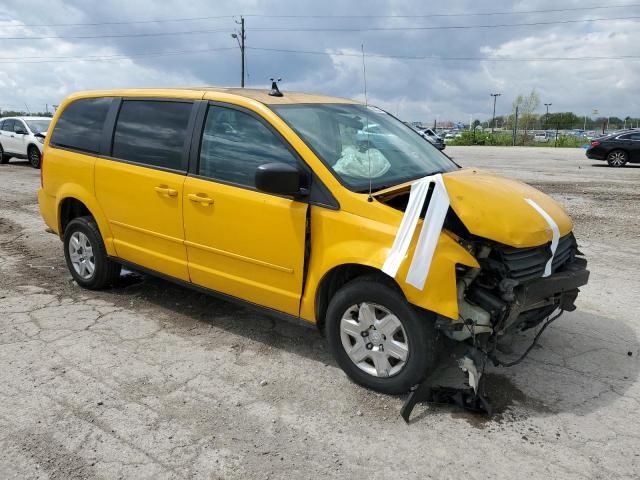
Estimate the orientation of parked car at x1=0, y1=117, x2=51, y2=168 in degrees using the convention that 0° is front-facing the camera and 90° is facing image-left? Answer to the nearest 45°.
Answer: approximately 315°

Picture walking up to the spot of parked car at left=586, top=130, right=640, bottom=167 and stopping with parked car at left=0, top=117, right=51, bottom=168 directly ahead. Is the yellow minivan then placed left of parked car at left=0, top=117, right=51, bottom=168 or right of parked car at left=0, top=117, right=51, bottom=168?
left

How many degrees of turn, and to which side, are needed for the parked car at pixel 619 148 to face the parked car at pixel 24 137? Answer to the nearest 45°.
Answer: approximately 135° to its right

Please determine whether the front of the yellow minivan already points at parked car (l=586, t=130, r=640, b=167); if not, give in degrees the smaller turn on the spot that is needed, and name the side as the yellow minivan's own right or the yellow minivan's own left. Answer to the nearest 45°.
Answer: approximately 90° to the yellow minivan's own left

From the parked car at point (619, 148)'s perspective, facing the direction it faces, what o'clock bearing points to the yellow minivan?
The yellow minivan is roughly at 3 o'clock from the parked car.

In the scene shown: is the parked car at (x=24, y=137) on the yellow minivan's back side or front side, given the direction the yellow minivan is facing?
on the back side

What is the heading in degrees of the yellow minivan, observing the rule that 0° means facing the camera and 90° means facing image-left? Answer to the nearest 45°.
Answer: approximately 315°

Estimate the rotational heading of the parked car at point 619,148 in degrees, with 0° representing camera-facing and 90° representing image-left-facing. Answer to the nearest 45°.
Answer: approximately 270°
